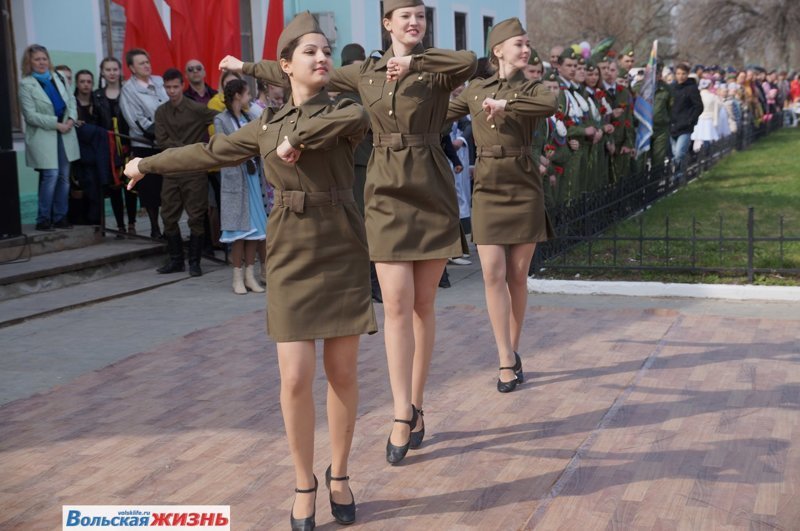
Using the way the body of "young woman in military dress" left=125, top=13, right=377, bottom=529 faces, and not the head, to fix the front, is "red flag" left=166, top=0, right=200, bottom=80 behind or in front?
behind

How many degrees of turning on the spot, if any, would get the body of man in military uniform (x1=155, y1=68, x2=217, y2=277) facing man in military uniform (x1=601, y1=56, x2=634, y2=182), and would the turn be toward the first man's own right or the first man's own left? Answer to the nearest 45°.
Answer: approximately 135° to the first man's own left

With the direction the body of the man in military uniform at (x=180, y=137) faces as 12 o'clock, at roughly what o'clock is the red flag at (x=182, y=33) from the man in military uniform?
The red flag is roughly at 6 o'clock from the man in military uniform.

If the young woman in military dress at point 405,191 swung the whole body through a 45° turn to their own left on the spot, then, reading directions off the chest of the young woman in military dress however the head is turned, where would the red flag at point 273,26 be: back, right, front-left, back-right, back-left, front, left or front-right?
back-left

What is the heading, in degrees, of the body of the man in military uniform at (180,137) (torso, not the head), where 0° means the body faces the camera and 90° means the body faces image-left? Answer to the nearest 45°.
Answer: approximately 0°

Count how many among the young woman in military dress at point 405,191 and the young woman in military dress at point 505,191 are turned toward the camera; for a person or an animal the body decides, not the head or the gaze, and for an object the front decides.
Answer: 2

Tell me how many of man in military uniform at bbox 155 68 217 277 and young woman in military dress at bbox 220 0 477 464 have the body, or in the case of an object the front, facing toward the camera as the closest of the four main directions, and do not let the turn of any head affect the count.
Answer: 2

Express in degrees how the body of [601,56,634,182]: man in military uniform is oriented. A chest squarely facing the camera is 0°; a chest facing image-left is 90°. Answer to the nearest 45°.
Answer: approximately 45°
